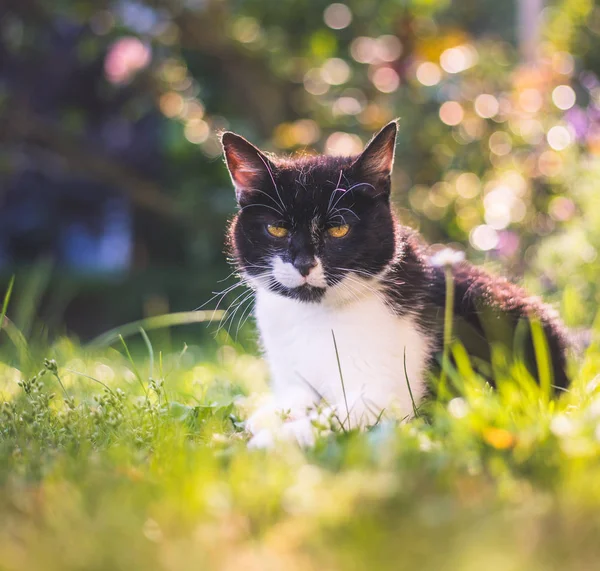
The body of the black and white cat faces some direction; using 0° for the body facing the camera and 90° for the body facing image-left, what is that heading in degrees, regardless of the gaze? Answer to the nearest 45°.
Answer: approximately 45°
